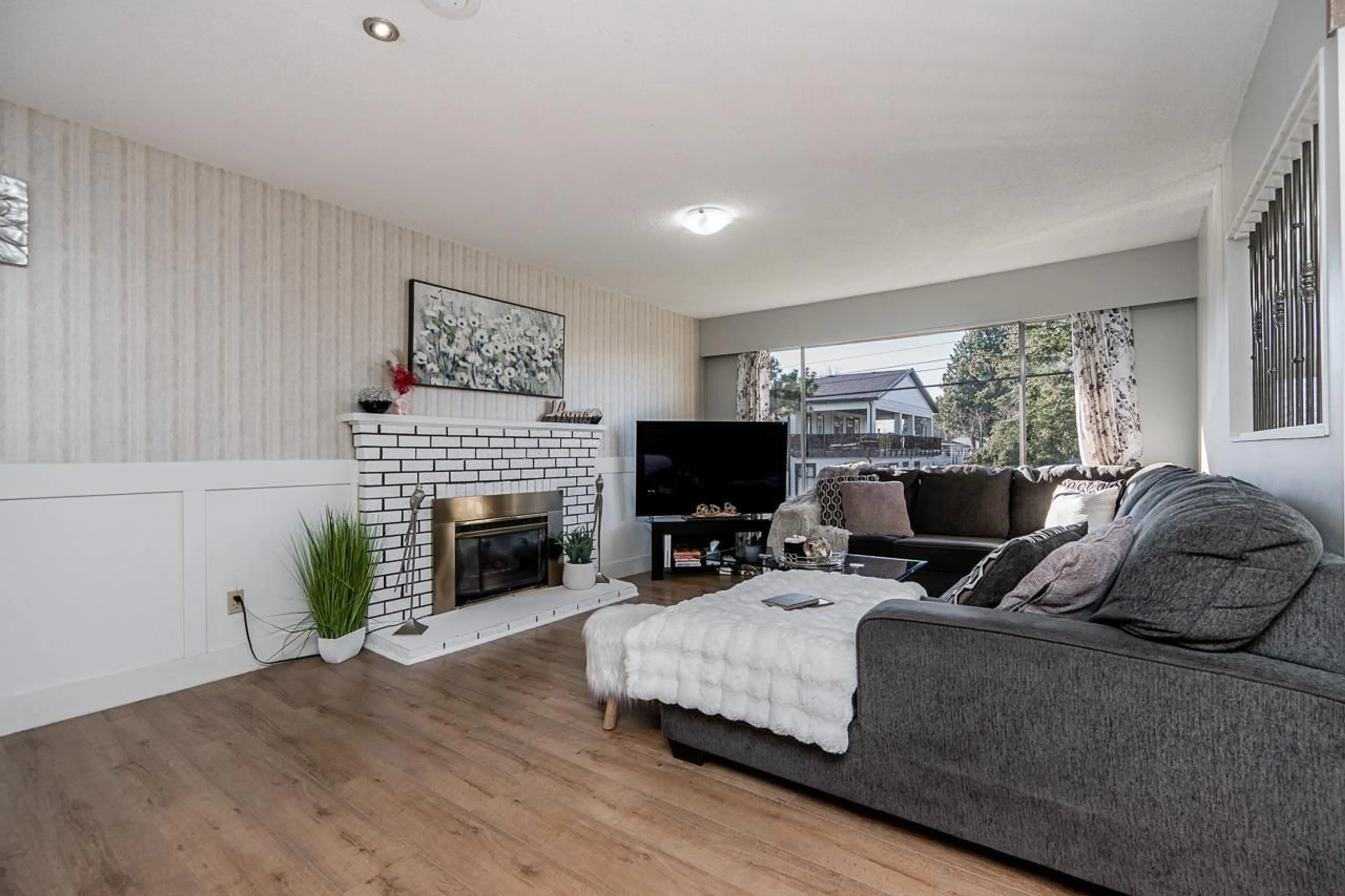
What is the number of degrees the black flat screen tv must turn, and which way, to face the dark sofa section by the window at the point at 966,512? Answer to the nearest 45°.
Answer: approximately 90° to its left

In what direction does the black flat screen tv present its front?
toward the camera

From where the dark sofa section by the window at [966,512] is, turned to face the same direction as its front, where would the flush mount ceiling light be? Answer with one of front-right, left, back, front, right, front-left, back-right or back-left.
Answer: front-right

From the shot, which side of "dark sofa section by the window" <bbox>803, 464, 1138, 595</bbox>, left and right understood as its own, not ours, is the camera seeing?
front

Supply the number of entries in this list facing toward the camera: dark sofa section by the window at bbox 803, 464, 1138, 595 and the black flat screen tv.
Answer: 2

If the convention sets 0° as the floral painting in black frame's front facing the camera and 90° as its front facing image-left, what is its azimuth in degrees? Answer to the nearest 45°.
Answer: approximately 315°

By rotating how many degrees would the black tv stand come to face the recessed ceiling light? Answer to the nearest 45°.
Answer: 0° — it already faces it

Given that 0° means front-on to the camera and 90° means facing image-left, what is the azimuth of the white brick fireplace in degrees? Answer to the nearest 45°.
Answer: approximately 315°

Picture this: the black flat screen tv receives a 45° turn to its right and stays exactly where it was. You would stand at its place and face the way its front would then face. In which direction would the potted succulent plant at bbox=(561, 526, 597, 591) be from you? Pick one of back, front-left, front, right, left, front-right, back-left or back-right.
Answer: front

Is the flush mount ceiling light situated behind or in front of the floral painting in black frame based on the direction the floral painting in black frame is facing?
in front

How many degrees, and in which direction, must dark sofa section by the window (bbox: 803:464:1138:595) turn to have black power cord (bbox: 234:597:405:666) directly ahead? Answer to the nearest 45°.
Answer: approximately 45° to its right

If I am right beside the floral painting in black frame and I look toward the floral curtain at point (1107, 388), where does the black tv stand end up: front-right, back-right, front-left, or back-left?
front-left

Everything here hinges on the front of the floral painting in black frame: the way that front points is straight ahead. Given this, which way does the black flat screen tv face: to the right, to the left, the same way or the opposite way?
to the right

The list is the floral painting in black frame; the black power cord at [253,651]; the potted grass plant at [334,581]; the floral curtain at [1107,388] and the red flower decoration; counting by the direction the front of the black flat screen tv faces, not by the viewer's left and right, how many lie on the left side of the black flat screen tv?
1

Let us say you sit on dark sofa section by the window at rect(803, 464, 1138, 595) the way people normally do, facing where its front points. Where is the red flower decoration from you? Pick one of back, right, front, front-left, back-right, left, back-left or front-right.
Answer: front-right

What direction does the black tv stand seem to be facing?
toward the camera
